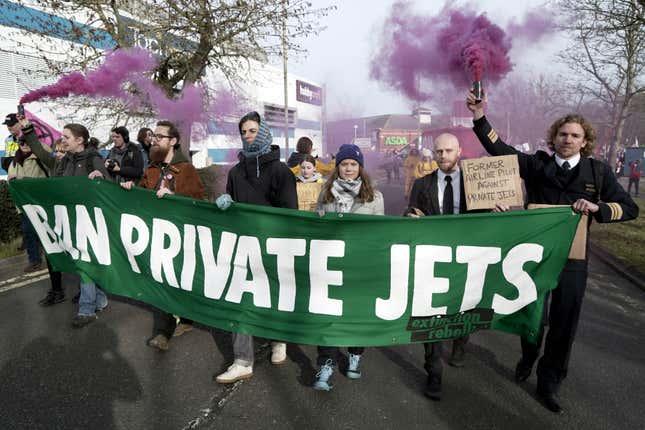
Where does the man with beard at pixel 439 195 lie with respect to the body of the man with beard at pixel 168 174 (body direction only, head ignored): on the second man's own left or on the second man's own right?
on the second man's own left

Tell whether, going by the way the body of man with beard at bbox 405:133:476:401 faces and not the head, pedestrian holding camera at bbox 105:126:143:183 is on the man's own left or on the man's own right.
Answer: on the man's own right

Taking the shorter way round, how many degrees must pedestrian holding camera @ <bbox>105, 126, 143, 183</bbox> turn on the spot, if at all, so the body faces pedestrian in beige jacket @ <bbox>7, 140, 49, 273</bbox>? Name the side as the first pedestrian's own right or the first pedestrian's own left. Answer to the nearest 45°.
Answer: approximately 90° to the first pedestrian's own right

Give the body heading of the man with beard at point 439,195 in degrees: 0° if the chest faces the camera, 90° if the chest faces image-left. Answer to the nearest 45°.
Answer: approximately 0°

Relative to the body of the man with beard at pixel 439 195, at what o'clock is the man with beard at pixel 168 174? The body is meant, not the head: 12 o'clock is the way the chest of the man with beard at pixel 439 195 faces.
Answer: the man with beard at pixel 168 174 is roughly at 3 o'clock from the man with beard at pixel 439 195.

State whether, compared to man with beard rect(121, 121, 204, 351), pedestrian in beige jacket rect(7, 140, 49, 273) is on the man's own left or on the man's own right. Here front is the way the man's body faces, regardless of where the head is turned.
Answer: on the man's own right

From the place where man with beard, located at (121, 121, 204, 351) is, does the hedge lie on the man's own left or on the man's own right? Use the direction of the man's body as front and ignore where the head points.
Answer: on the man's own right

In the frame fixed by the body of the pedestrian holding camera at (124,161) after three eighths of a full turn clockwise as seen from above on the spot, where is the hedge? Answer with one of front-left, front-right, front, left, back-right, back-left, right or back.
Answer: front-left
